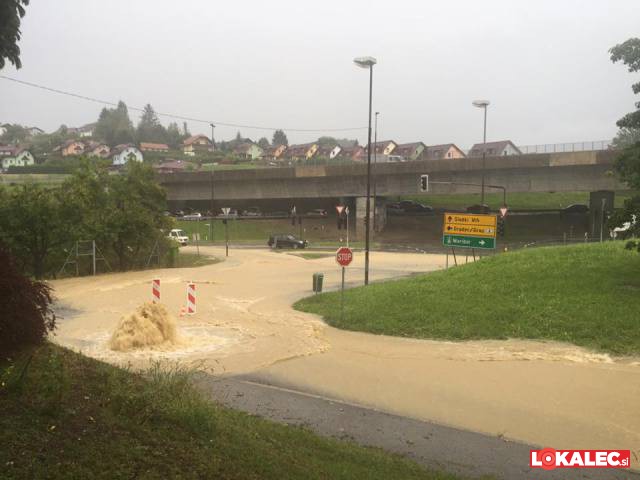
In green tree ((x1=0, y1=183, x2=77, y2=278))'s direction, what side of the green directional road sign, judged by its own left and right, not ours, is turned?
right

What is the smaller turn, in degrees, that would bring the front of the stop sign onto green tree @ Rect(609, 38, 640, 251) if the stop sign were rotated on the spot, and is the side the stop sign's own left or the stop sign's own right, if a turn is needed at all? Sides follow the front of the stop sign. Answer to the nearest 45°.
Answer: approximately 90° to the stop sign's own left

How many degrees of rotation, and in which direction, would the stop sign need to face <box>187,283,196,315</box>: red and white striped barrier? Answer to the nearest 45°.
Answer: approximately 90° to its right

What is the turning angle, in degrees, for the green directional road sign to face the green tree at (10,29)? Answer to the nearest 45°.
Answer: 0° — it already faces it

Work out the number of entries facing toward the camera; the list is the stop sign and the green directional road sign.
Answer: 2

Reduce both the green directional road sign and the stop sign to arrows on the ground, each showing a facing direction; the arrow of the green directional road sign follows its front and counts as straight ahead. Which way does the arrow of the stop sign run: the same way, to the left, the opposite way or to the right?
the same way

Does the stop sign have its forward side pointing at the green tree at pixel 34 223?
no

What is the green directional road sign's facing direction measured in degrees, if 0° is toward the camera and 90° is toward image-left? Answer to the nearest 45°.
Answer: approximately 0°

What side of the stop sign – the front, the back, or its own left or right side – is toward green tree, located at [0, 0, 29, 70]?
front

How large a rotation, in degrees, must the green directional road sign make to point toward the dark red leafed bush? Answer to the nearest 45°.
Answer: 0° — it already faces it

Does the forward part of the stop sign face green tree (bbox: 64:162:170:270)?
no

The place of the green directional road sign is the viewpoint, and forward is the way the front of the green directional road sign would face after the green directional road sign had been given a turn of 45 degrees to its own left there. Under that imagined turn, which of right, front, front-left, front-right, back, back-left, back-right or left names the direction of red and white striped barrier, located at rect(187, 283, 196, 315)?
right

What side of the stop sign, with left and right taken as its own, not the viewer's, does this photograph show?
front

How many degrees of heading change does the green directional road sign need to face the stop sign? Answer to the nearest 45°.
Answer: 0° — it already faces it
